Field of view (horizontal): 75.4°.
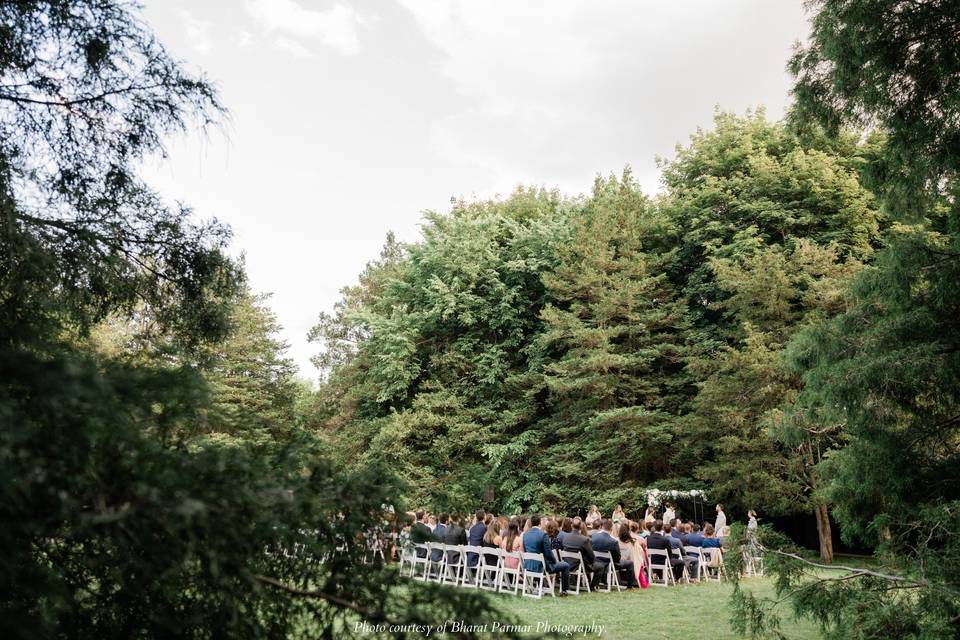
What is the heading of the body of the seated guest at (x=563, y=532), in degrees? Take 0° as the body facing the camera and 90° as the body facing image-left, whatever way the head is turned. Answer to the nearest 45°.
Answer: approximately 225°

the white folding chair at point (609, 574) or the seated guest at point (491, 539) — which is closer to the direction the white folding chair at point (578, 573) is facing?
the white folding chair

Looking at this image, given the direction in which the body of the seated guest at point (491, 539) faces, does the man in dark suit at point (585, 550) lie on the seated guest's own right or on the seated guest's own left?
on the seated guest's own right

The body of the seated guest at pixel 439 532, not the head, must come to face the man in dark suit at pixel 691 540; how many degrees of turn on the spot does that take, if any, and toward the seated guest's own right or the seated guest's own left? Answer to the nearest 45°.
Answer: approximately 45° to the seated guest's own right

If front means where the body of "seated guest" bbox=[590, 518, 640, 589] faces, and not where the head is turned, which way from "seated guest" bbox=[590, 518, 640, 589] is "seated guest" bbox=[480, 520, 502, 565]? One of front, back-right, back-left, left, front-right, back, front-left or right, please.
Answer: back-left

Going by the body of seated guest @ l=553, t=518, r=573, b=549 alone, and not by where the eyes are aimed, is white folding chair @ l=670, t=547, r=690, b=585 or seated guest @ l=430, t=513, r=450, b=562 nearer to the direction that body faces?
the white folding chair

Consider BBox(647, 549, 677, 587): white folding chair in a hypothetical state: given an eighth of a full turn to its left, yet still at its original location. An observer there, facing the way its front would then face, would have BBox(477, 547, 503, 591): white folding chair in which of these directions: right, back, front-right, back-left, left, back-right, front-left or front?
back-left

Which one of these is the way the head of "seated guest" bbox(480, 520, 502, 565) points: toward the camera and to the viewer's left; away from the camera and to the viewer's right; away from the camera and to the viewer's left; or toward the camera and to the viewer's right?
away from the camera and to the viewer's right

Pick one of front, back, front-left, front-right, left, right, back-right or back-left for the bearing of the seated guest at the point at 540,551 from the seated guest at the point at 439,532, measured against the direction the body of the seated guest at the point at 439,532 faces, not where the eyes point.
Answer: right

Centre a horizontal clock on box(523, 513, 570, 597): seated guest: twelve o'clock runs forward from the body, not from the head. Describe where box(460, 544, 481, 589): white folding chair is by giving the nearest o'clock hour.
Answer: The white folding chair is roughly at 8 o'clock from the seated guest.

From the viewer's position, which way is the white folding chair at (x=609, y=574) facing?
facing away from the viewer and to the right of the viewer
